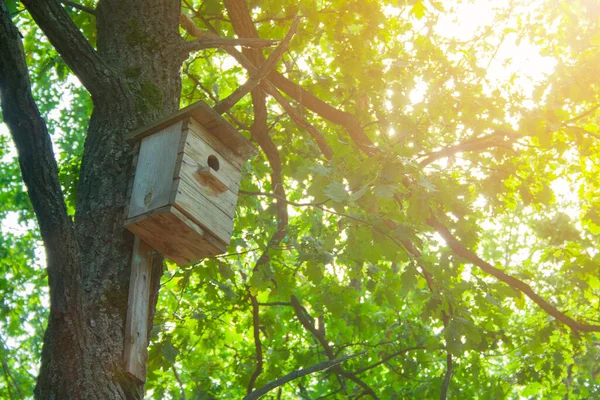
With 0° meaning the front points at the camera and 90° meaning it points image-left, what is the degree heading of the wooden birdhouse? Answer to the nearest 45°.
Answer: approximately 315°
